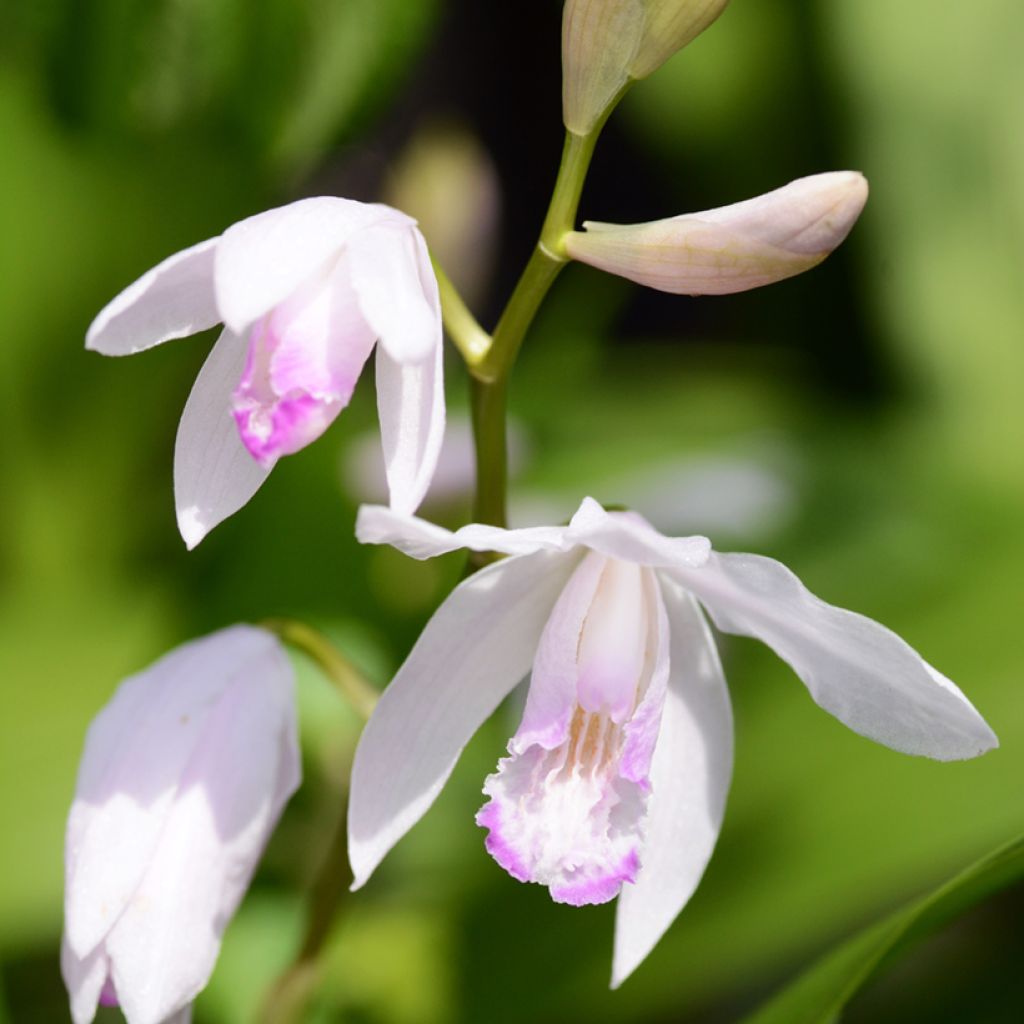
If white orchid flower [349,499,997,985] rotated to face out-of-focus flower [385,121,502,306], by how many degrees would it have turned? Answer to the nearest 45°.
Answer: approximately 180°

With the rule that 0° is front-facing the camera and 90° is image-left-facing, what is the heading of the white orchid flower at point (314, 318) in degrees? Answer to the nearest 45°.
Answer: approximately 45°
